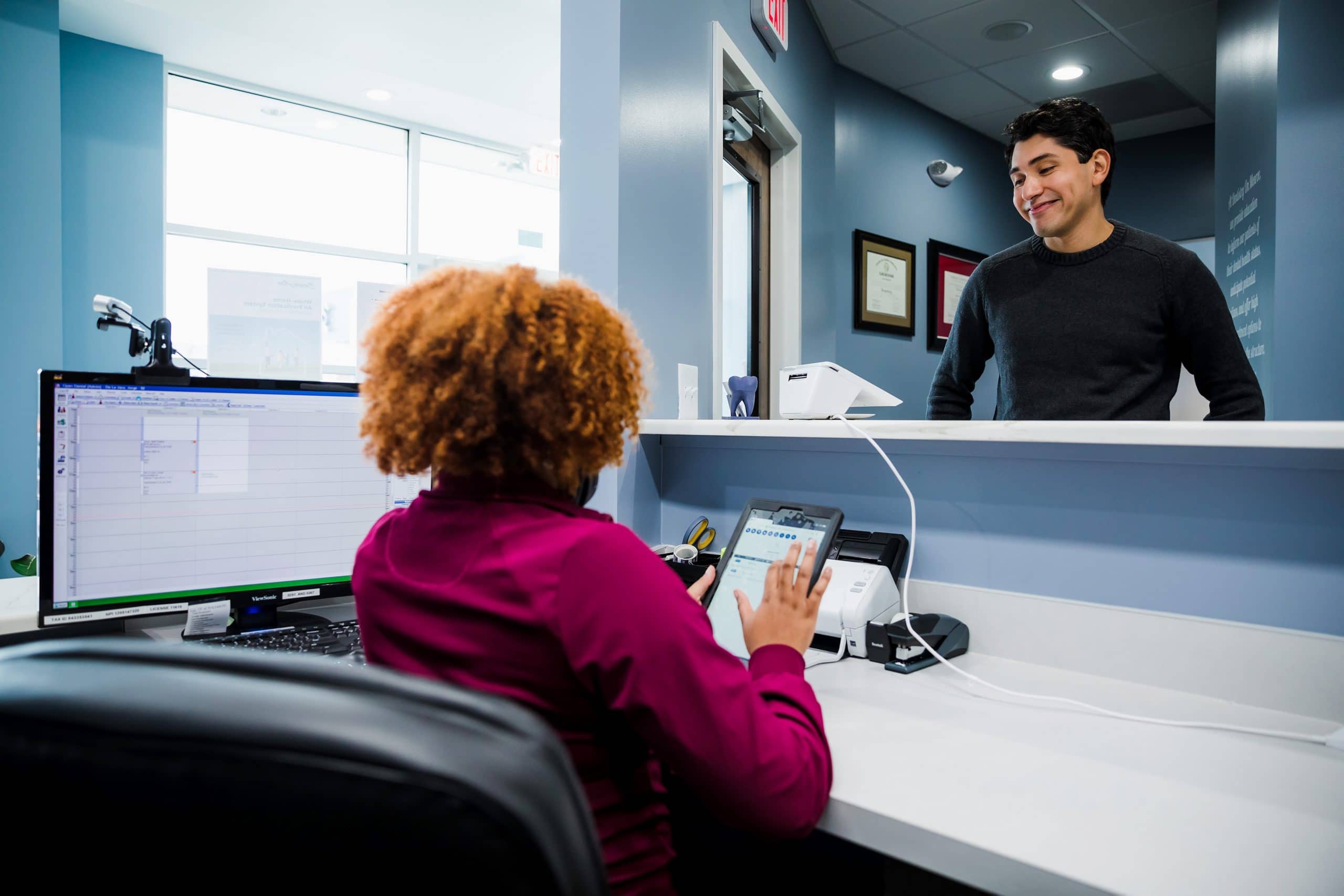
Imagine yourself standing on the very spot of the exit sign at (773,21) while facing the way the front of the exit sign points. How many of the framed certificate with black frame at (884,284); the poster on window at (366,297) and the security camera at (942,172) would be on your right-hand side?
1

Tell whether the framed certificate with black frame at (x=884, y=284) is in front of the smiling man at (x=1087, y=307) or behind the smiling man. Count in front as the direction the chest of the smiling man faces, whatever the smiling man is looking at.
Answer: behind

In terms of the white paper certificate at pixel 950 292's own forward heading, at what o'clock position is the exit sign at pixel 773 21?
The exit sign is roughly at 2 o'clock from the white paper certificate.

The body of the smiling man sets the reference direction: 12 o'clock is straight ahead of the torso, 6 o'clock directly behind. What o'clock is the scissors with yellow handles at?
The scissors with yellow handles is roughly at 2 o'clock from the smiling man.

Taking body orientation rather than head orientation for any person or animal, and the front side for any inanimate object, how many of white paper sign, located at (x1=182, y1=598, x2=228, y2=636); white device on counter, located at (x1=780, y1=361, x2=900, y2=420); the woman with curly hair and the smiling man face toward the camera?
2

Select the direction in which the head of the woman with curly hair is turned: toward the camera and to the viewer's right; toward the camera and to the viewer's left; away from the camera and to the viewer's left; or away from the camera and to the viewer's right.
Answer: away from the camera and to the viewer's right

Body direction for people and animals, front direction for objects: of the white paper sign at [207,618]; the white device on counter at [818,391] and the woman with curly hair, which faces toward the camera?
the white paper sign

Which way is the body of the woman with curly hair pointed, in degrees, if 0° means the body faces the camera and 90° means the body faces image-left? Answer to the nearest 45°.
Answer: approximately 225°

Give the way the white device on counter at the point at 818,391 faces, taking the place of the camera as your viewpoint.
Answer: facing away from the viewer and to the right of the viewer

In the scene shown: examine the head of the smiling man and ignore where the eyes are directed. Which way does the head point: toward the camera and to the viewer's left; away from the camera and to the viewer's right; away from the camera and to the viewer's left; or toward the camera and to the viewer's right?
toward the camera and to the viewer's left

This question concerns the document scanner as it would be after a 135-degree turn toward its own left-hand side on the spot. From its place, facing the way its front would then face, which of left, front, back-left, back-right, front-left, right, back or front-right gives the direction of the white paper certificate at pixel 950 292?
left

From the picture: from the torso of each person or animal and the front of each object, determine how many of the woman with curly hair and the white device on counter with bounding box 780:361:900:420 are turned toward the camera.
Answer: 0

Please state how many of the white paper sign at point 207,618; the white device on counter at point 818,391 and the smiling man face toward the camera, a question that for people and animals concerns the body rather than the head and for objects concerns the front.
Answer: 2

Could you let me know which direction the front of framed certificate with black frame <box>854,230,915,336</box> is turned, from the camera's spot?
facing the viewer and to the right of the viewer
